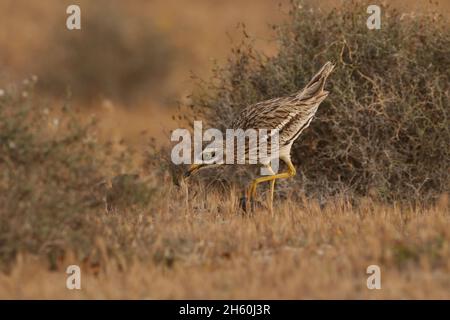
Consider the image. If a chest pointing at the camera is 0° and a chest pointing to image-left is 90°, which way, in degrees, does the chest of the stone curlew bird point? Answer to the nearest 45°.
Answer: approximately 90°

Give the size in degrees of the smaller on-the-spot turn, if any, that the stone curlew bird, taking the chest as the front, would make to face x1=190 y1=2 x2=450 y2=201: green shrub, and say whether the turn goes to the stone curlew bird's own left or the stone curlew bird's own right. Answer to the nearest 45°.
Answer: approximately 135° to the stone curlew bird's own right

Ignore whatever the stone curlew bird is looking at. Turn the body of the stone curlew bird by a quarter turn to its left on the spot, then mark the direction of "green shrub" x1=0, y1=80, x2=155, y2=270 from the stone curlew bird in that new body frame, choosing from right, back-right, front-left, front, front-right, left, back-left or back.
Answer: front-right
